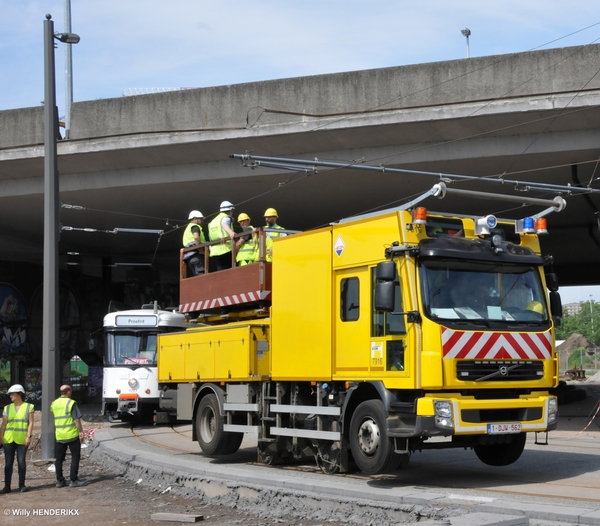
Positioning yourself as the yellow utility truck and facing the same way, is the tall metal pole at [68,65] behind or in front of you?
behind

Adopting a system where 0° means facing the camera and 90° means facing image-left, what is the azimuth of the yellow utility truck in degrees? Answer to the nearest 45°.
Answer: approximately 315°

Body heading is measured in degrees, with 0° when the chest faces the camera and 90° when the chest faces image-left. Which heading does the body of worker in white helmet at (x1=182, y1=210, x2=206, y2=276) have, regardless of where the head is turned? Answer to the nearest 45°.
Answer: approximately 270°

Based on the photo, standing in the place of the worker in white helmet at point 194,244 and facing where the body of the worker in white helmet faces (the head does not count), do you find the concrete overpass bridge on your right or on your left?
on your left
